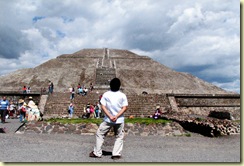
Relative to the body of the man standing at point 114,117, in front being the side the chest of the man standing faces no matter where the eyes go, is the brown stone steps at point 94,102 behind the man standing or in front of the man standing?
in front

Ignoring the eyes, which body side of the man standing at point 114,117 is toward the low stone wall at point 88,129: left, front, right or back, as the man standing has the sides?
front

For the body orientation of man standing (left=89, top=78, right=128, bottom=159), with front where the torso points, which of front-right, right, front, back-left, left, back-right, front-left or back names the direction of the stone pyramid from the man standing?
front

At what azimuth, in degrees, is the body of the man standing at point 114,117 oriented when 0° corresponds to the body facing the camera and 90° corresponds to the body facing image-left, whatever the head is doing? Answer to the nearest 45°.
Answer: approximately 180°
